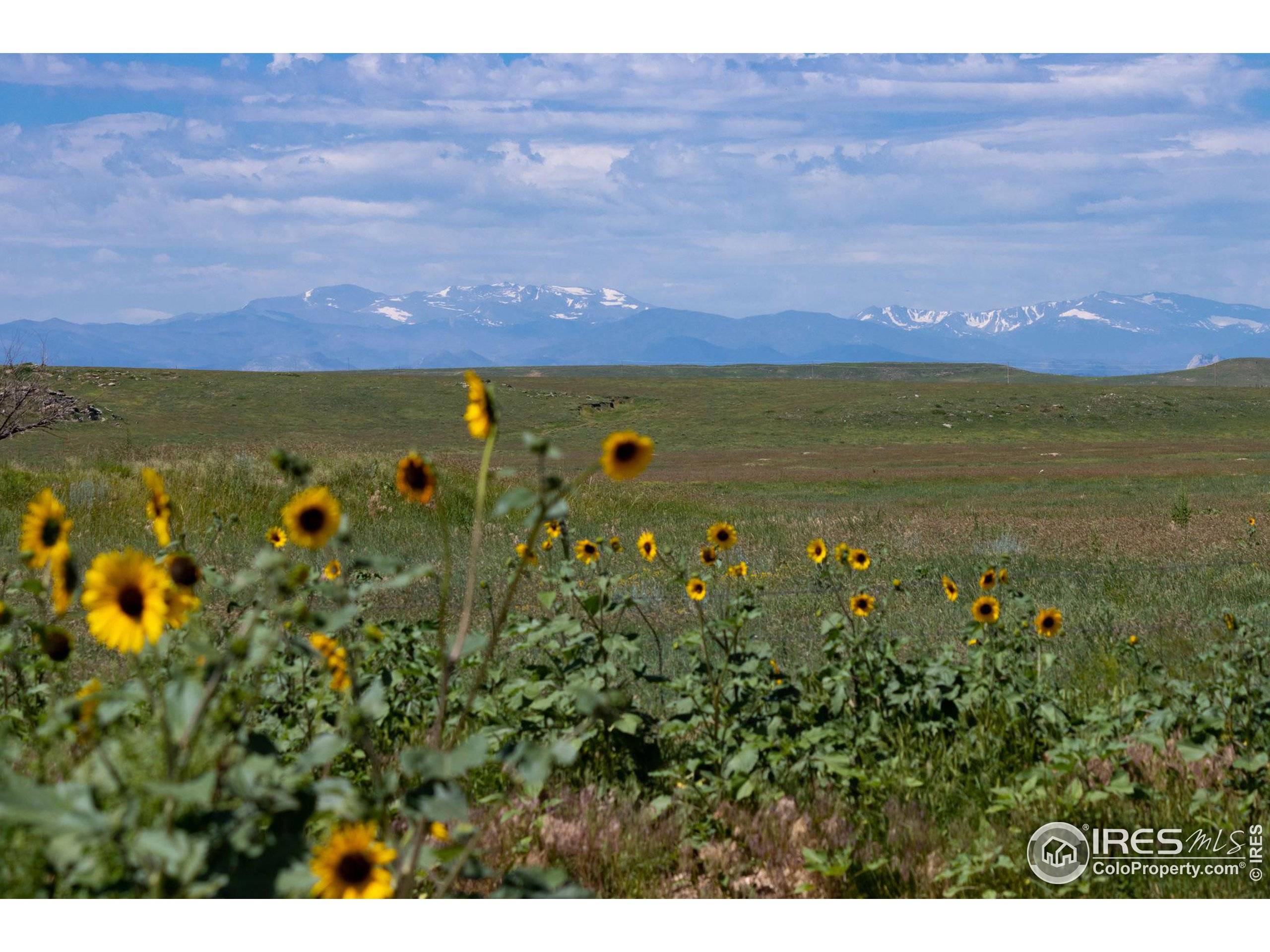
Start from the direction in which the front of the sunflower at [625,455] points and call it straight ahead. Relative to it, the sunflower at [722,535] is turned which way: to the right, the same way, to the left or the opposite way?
the same way

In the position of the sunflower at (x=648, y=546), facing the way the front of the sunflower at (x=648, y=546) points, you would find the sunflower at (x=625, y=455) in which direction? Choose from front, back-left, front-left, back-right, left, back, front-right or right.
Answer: front-left

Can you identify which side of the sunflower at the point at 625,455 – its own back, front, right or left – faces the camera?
front

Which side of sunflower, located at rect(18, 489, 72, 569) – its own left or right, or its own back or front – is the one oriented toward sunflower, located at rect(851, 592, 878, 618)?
left

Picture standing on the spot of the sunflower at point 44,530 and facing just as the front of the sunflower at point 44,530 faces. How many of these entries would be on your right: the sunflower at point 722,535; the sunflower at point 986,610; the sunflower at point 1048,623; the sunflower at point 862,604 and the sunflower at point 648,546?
0

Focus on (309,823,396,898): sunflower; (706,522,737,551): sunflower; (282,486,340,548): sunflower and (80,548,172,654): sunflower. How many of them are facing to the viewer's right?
0

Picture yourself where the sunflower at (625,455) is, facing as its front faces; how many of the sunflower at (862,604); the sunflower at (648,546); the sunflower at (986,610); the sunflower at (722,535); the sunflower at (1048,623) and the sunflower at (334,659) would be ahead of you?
0

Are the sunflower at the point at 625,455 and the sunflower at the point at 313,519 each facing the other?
no
